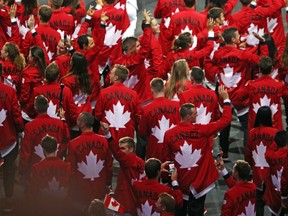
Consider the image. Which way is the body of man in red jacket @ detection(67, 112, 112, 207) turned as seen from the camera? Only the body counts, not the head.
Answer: away from the camera

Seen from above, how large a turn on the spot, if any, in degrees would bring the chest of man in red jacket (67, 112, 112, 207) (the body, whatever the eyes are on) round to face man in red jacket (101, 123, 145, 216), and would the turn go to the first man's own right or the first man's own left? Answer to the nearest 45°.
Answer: approximately 135° to the first man's own right

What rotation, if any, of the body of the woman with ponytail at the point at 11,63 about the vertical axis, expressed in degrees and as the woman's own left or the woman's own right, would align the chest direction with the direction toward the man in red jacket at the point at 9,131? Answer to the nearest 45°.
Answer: approximately 135° to the woman's own left

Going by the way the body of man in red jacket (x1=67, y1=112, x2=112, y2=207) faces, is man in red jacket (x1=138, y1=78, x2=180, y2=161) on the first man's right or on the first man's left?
on the first man's right

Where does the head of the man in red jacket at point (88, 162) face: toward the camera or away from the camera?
away from the camera

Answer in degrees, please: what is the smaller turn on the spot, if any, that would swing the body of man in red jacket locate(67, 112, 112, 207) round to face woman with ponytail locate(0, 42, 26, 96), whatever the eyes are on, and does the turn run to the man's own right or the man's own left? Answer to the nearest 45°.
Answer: approximately 45° to the man's own left

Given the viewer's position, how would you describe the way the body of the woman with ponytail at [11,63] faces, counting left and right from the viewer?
facing away from the viewer and to the left of the viewer

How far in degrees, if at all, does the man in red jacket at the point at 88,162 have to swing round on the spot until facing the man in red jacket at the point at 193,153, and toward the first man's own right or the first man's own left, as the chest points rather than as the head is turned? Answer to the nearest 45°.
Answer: approximately 90° to the first man's own right
